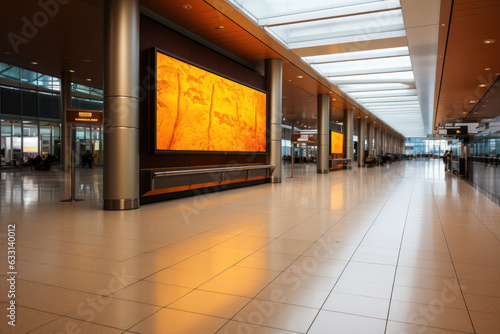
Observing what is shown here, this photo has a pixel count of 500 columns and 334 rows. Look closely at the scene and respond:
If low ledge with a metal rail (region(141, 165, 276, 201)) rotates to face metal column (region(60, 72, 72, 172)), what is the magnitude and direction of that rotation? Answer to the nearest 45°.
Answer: approximately 180°

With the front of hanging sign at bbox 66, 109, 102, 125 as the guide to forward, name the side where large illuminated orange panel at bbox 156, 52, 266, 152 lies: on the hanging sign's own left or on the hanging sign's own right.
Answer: on the hanging sign's own left

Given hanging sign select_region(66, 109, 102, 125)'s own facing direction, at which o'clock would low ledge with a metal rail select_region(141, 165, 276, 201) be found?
The low ledge with a metal rail is roughly at 9 o'clock from the hanging sign.

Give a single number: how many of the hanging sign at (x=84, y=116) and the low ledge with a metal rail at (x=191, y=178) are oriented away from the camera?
0

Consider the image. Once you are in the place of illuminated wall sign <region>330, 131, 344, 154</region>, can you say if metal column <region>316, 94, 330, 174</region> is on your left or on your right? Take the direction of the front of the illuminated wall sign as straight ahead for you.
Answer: on your right

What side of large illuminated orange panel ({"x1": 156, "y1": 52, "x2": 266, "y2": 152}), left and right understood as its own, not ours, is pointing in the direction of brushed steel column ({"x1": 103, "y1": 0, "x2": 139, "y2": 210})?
right

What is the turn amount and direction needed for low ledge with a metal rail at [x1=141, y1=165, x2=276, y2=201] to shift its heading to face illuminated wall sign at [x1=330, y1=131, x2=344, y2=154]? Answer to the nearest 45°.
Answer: approximately 90° to its left

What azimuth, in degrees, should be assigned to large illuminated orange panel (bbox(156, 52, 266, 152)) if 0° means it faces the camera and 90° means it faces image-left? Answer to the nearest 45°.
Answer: approximately 315°

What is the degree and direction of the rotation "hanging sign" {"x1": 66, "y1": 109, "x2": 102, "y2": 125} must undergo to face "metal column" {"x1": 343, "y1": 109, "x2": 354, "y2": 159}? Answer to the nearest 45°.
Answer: approximately 135° to its left

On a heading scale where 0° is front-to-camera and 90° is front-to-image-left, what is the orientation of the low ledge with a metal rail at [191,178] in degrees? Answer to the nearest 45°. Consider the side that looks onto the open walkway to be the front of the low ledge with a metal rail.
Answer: approximately 315°
